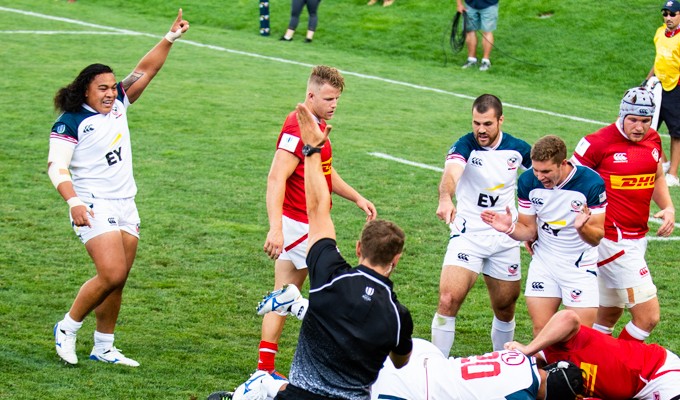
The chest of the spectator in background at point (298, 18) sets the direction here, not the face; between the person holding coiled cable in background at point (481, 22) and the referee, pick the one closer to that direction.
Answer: the referee

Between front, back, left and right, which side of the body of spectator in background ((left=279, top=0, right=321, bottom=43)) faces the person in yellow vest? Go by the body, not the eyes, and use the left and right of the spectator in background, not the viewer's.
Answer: left

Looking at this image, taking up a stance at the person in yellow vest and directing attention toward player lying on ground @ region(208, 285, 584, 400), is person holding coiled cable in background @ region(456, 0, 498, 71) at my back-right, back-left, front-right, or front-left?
back-right

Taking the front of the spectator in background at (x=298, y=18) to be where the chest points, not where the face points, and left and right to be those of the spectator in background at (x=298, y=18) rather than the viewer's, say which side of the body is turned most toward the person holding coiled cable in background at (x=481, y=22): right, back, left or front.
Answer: left

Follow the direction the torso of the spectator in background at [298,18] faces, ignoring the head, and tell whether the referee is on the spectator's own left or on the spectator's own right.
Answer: on the spectator's own left

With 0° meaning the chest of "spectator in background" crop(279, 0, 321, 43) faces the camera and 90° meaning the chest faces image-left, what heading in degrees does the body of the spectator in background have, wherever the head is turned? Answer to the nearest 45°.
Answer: approximately 45°

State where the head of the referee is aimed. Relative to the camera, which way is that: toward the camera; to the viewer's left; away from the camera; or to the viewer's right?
away from the camera
